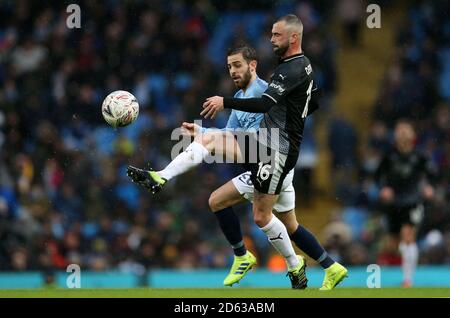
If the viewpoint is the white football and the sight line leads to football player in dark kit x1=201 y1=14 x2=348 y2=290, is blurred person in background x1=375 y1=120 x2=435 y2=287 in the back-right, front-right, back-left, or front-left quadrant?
front-left

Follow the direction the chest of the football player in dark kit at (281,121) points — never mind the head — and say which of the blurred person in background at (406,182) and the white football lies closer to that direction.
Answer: the white football

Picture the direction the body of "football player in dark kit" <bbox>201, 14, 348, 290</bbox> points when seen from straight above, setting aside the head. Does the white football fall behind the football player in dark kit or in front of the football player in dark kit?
in front

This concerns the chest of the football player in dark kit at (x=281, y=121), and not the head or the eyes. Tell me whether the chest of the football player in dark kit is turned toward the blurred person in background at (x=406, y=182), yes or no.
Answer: no

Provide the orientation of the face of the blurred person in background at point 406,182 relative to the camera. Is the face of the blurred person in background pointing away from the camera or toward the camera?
toward the camera

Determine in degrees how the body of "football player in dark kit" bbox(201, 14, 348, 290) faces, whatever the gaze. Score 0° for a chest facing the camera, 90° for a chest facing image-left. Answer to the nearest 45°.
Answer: approximately 90°

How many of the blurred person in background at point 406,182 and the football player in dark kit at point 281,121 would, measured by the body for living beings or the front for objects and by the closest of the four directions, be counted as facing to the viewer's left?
1

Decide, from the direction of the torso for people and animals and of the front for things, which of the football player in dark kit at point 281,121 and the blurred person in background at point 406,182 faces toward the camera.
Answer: the blurred person in background

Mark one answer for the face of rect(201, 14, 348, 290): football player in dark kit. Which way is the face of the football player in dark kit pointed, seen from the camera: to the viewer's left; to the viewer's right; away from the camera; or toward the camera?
to the viewer's left

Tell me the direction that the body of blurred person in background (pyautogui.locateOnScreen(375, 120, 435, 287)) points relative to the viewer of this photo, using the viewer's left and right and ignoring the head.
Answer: facing the viewer
